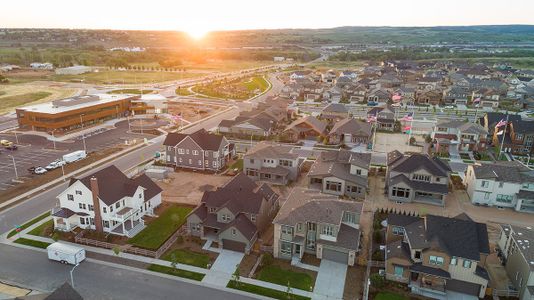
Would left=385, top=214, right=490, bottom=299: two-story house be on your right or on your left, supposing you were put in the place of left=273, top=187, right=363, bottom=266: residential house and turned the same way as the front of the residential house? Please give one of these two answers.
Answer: on your left

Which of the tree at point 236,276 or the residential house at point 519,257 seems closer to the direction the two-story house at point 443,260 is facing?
the tree

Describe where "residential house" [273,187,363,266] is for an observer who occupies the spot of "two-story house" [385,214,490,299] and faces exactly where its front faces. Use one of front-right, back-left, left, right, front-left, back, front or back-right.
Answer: right

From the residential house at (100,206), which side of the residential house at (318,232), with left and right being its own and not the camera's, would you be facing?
right

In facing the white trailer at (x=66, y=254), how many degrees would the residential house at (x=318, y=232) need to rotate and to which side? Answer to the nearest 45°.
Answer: approximately 90° to its right

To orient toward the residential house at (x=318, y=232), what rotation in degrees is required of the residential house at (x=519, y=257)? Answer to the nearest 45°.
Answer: approximately 45° to its right

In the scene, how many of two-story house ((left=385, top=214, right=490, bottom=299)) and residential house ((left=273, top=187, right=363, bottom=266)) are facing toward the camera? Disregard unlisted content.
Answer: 2

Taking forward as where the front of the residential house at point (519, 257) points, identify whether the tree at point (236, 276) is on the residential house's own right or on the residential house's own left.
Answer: on the residential house's own right

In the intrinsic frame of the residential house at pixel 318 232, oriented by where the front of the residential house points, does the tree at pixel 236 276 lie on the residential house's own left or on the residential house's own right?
on the residential house's own right

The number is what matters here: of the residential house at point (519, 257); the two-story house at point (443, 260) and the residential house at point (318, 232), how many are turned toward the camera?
3
